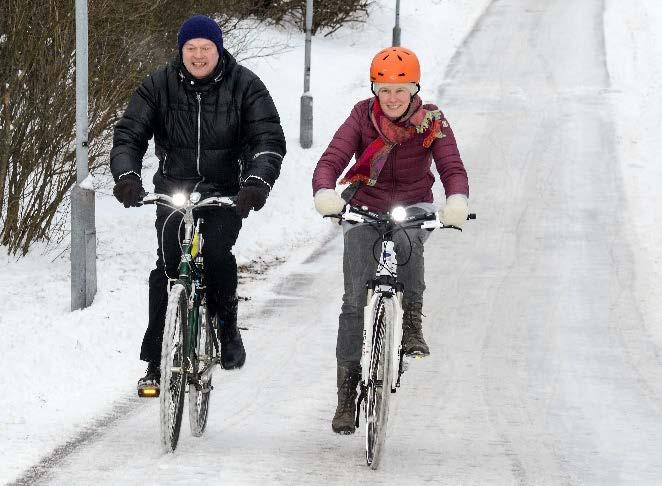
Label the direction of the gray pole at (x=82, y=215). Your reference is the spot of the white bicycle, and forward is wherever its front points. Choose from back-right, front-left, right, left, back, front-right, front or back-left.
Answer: back-right

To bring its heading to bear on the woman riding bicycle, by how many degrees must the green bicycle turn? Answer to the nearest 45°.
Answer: approximately 90° to its left

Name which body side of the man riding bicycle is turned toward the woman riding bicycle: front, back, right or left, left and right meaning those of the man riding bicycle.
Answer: left

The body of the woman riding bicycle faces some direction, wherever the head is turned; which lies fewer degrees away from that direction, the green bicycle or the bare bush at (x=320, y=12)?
the green bicycle

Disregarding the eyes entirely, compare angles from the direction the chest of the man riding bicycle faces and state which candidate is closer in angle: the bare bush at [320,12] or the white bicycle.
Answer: the white bicycle

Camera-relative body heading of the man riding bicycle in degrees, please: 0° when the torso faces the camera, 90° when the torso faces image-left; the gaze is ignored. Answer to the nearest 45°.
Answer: approximately 0°

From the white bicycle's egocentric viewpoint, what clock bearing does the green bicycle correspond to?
The green bicycle is roughly at 3 o'clock from the white bicycle.

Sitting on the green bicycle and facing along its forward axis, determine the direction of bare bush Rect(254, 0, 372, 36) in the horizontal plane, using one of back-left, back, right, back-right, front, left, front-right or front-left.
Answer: back

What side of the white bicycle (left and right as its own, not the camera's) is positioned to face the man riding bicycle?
right

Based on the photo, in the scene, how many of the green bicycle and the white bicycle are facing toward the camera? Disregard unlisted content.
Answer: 2
